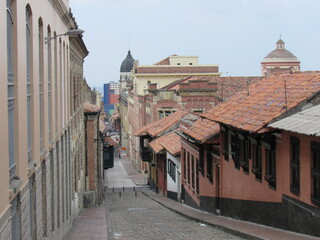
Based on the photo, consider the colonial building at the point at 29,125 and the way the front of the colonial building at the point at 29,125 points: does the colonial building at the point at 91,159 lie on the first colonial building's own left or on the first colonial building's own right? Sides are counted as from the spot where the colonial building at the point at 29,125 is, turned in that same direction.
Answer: on the first colonial building's own left

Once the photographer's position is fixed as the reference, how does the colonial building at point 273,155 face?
facing the viewer and to the left of the viewer

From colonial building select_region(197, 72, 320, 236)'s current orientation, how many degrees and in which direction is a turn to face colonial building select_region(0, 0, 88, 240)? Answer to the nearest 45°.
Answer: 0° — it already faces it

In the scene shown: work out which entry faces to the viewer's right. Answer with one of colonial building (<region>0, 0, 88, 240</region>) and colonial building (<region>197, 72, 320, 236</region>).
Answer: colonial building (<region>0, 0, 88, 240</region>)

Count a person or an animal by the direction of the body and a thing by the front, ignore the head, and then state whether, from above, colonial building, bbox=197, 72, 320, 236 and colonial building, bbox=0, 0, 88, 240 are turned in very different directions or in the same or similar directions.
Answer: very different directions

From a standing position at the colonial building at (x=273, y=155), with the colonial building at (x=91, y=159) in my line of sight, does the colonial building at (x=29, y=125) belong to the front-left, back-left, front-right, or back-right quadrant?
back-left

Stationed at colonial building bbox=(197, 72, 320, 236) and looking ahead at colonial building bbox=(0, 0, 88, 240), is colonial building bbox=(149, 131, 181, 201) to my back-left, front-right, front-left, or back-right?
back-right

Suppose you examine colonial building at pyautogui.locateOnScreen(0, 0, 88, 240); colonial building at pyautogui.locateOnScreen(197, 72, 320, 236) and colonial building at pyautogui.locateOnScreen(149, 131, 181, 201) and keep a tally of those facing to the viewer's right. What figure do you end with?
1

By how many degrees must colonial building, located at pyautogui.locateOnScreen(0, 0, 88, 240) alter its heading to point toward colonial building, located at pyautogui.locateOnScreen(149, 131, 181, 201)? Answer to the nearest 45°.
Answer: approximately 90° to its left

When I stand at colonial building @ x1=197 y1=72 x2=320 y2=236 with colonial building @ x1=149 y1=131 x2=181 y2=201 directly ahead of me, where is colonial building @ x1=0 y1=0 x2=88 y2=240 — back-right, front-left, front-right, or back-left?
back-left

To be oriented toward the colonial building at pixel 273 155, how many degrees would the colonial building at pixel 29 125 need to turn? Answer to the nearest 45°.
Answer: approximately 45° to its left

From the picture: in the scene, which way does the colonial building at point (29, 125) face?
to the viewer's right

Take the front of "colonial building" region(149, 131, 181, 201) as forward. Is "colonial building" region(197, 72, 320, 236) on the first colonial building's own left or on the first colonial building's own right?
on the first colonial building's own left

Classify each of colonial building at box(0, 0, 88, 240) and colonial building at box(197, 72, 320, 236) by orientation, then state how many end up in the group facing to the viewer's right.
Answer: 1

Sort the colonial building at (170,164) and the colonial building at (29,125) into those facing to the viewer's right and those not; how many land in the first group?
1

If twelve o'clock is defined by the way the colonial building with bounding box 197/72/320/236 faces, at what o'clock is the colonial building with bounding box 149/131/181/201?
the colonial building with bounding box 149/131/181/201 is roughly at 4 o'clock from the colonial building with bounding box 197/72/320/236.
